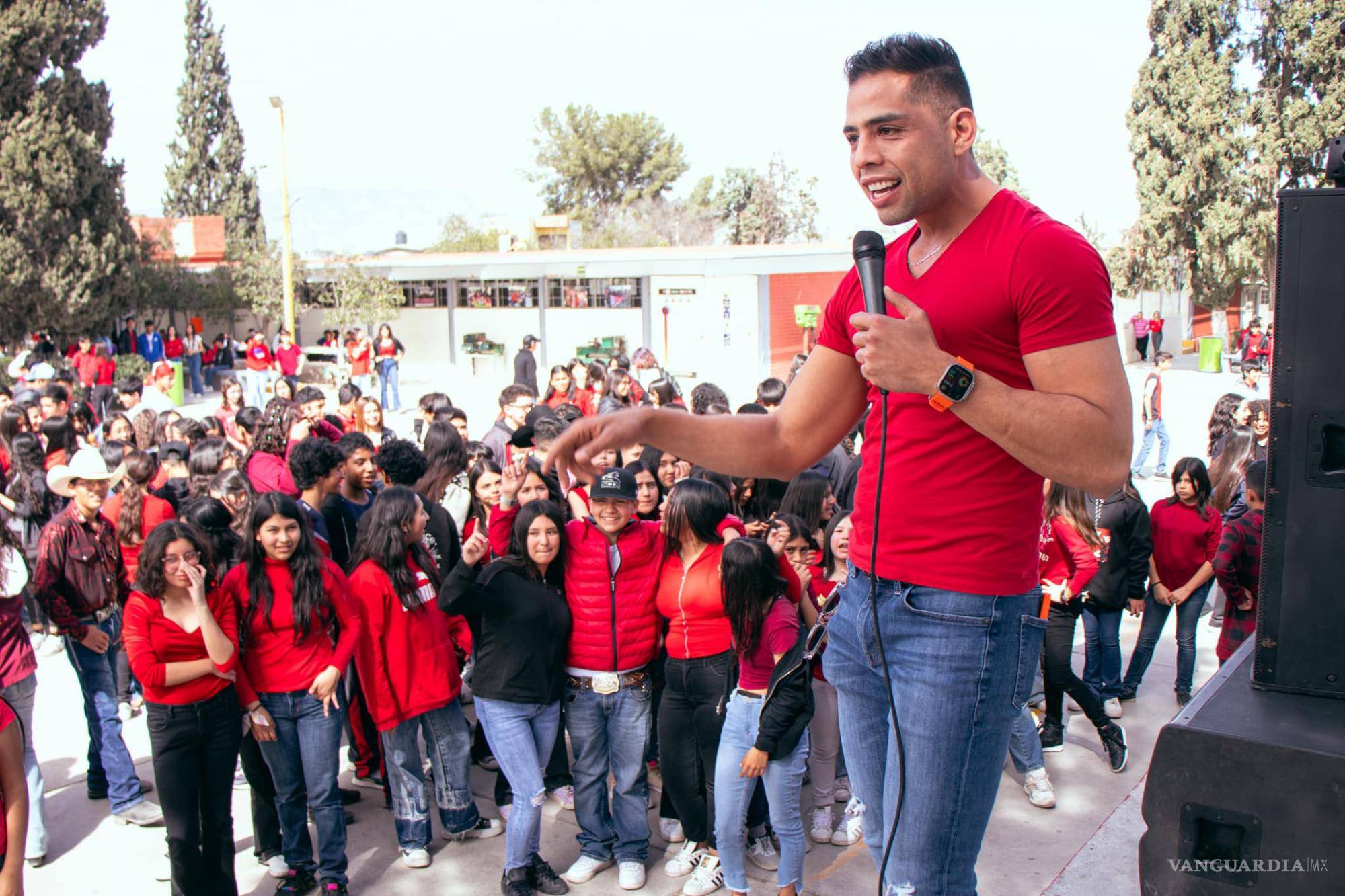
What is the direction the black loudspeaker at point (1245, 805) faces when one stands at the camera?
facing to the left of the viewer

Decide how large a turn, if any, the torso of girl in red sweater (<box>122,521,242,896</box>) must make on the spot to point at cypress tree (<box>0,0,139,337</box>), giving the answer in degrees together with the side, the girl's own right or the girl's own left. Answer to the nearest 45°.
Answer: approximately 180°

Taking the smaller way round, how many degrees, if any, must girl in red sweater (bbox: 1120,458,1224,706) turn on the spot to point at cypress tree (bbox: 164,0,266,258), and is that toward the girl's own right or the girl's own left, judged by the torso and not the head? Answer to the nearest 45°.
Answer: approximately 135° to the girl's own right

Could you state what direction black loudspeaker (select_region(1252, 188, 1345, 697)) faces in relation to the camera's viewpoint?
facing to the left of the viewer

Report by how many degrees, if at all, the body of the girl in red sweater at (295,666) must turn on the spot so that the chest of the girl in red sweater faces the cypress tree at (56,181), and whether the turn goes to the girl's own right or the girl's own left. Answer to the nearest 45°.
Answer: approximately 180°

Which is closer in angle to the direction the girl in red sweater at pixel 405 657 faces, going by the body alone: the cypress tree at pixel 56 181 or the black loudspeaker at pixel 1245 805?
the black loudspeaker

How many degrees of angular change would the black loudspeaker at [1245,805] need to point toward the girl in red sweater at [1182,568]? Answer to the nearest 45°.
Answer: approximately 90° to its right
